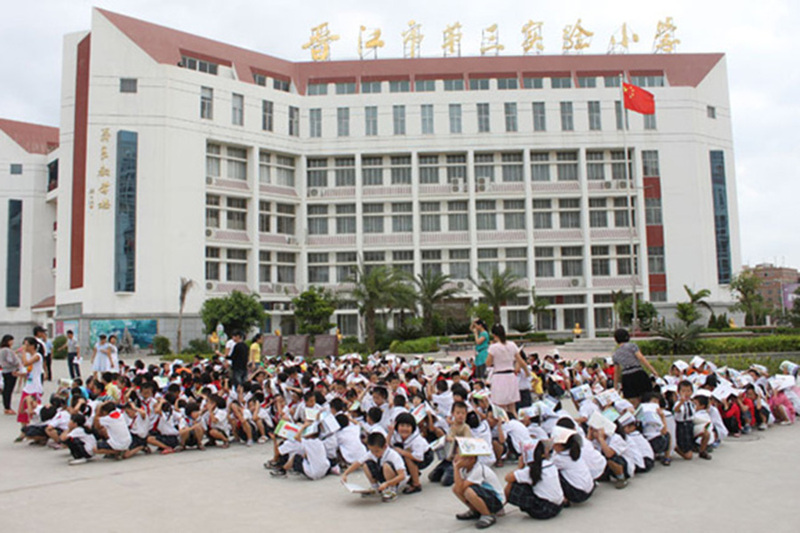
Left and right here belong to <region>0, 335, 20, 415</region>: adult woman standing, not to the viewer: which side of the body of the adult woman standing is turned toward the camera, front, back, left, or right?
right

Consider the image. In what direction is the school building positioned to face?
toward the camera

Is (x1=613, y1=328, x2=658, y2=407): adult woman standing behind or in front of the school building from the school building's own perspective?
in front

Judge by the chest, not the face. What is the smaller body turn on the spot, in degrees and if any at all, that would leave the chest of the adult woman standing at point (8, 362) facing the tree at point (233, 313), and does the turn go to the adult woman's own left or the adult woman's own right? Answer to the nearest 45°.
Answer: approximately 45° to the adult woman's own left
